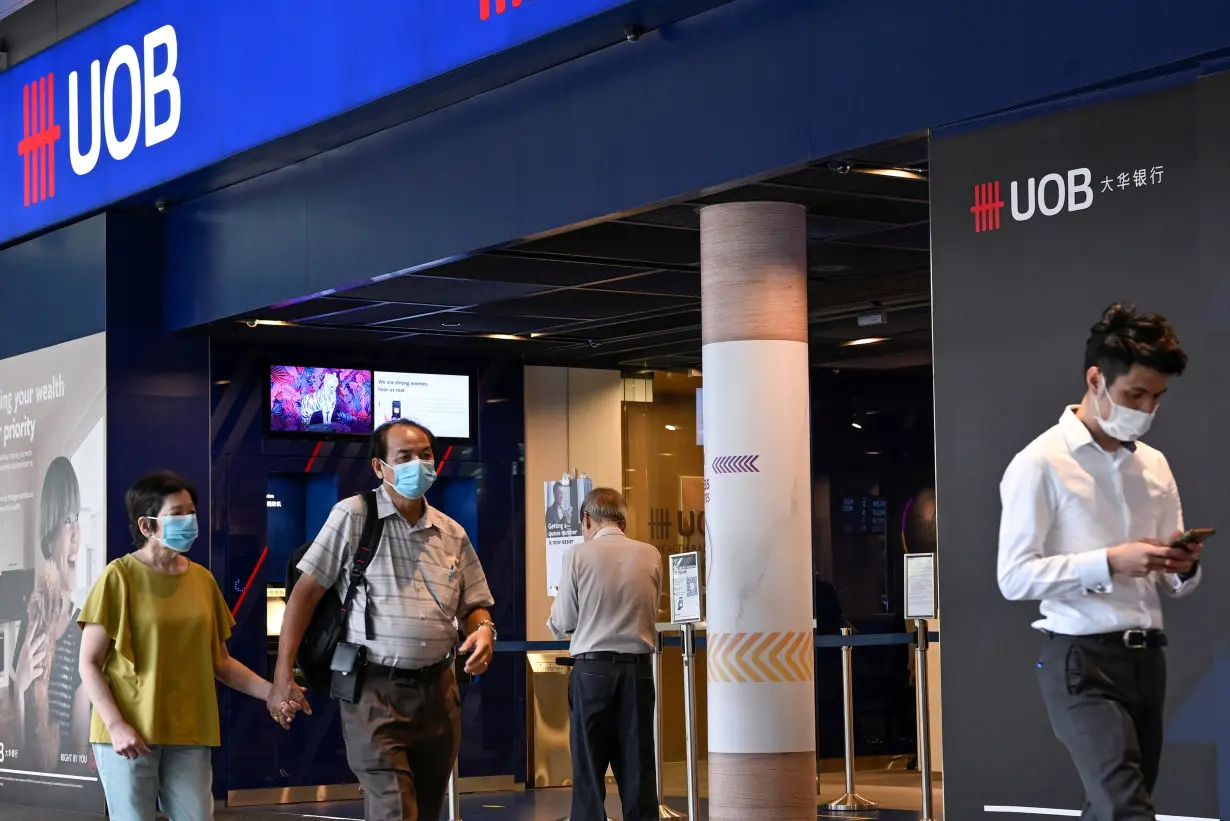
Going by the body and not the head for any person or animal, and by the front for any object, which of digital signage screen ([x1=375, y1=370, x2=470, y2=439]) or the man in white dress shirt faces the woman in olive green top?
the digital signage screen

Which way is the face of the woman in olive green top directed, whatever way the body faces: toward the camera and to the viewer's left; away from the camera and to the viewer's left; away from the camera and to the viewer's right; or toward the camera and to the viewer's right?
toward the camera and to the viewer's right

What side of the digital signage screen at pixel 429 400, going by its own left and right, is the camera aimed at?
front

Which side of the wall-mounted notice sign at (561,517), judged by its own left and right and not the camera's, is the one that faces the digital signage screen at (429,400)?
right

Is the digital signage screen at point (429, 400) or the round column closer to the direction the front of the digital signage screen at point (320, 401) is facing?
the round column

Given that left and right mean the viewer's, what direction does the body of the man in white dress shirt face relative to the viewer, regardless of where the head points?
facing the viewer and to the right of the viewer

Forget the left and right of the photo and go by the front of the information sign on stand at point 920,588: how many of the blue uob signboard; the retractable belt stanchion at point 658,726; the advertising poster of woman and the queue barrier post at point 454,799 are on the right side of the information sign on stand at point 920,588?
4

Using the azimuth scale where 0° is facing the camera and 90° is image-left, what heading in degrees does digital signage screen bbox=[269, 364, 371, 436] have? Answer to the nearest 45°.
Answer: approximately 0°

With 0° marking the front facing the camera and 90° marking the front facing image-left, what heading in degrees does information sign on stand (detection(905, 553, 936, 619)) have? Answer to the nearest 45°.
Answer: approximately 0°

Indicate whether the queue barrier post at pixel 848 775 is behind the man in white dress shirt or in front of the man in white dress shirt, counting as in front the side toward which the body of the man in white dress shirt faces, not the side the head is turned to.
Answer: behind

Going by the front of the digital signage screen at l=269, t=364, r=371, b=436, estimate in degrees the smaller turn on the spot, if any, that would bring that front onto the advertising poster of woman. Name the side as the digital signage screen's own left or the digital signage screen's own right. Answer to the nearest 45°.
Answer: approximately 90° to the digital signage screen's own right
